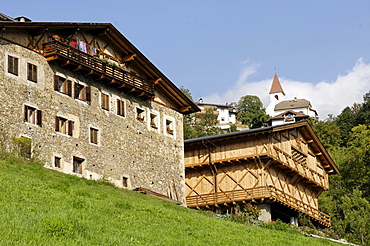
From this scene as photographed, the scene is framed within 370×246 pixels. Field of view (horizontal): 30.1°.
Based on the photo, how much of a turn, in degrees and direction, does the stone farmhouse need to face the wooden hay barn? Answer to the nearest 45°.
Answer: approximately 90° to its left
